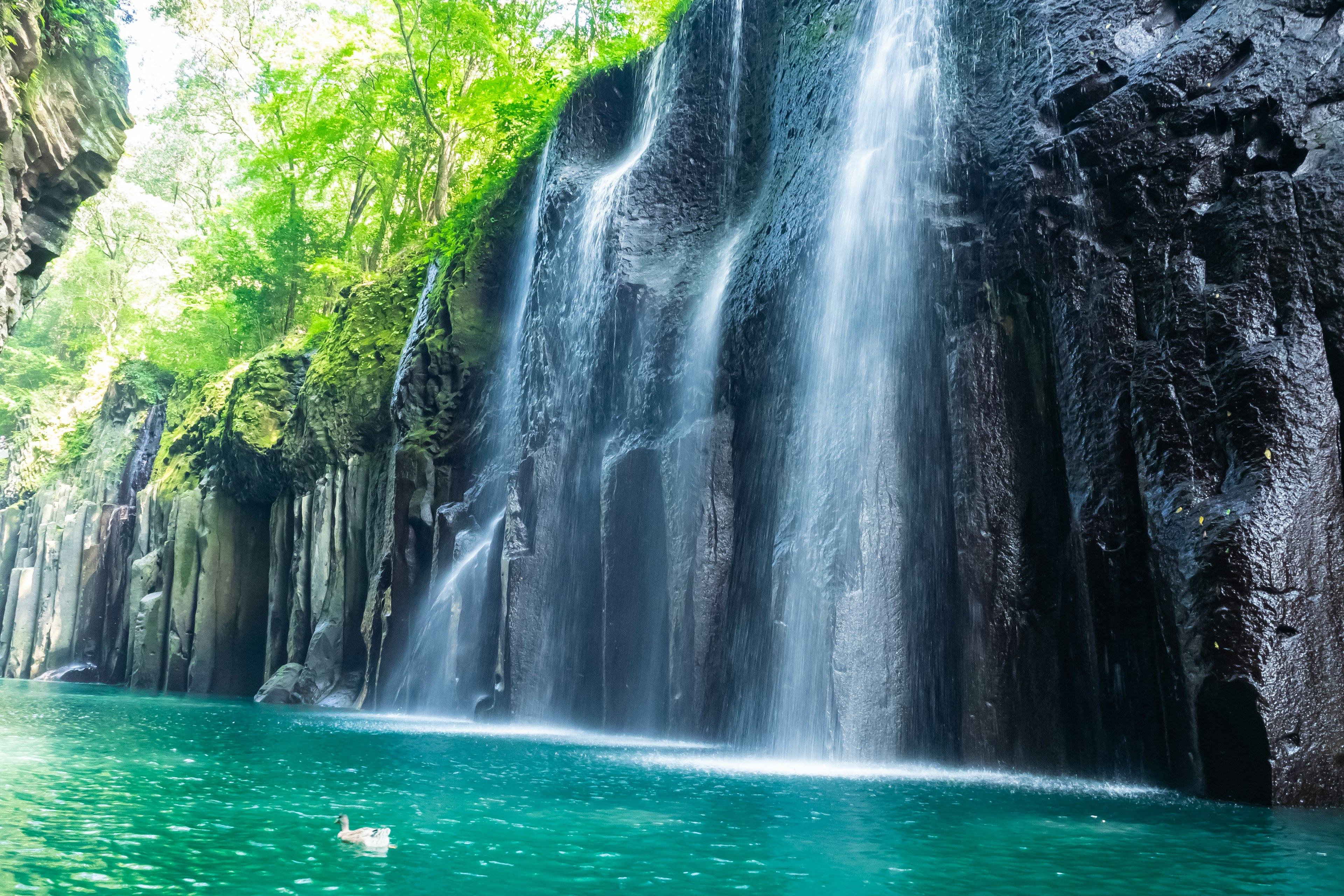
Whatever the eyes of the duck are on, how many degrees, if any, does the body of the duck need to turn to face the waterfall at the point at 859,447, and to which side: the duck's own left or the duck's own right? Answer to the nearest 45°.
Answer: approximately 135° to the duck's own right

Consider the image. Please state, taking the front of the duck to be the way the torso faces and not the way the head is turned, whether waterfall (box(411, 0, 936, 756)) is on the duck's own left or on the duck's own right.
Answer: on the duck's own right

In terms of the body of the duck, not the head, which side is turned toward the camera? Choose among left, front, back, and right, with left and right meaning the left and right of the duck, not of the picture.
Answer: left
